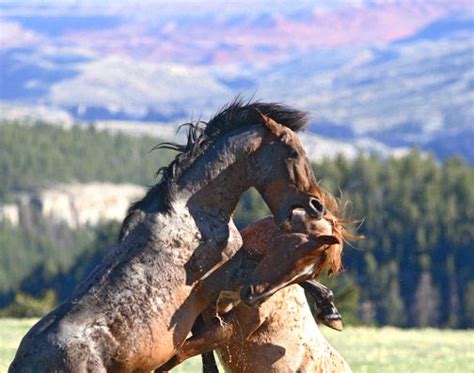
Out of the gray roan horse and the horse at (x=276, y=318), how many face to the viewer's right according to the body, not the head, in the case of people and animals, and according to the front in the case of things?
1

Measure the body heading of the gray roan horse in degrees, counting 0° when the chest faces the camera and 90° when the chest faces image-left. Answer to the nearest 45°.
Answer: approximately 270°

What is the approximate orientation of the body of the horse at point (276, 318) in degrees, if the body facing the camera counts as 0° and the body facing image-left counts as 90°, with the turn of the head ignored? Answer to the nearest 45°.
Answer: approximately 90°

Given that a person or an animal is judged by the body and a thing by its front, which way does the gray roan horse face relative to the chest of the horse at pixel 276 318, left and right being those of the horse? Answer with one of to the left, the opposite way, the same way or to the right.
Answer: the opposite way

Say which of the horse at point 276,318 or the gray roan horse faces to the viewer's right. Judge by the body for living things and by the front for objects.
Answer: the gray roan horse
